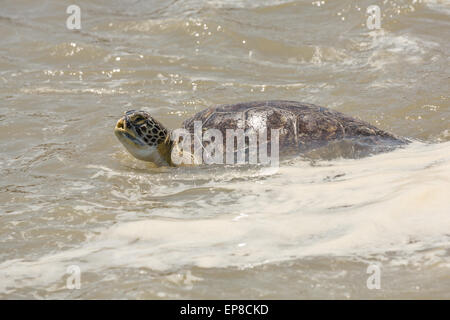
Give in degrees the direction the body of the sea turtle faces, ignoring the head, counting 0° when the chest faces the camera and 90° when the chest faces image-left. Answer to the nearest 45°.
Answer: approximately 90°
